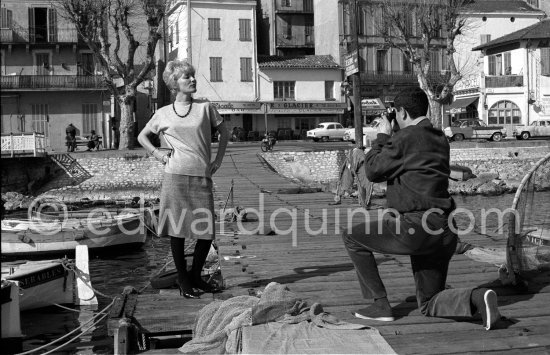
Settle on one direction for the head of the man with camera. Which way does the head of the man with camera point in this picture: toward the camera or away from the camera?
away from the camera

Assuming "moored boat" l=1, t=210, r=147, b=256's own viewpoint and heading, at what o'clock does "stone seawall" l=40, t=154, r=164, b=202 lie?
The stone seawall is roughly at 9 o'clock from the moored boat.

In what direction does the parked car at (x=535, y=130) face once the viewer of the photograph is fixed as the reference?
facing to the left of the viewer

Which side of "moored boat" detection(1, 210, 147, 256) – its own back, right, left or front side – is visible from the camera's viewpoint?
right

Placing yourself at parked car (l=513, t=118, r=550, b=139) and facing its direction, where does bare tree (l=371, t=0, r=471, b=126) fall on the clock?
The bare tree is roughly at 11 o'clock from the parked car.

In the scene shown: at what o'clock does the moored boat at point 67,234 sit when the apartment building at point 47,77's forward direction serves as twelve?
The moored boat is roughly at 12 o'clock from the apartment building.

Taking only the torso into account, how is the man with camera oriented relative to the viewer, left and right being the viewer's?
facing away from the viewer and to the left of the viewer
